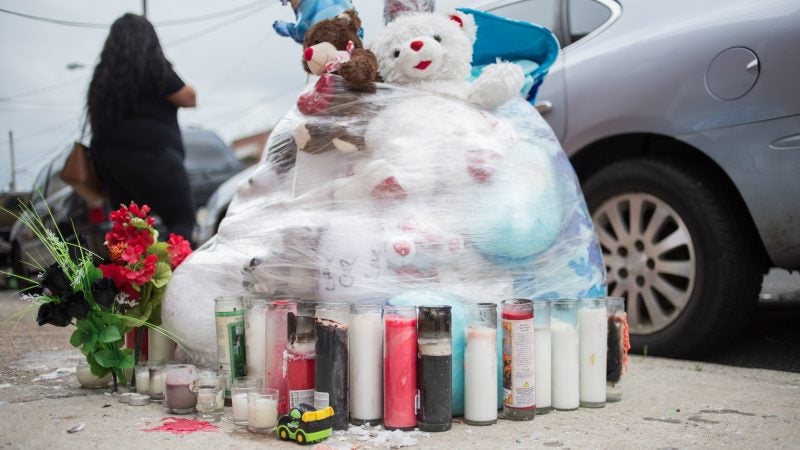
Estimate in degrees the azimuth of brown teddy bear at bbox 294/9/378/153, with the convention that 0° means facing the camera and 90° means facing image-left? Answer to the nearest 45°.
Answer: approximately 45°

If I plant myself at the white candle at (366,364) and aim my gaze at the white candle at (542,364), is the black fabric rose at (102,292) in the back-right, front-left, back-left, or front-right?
back-left

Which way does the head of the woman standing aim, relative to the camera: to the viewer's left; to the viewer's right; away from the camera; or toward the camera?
away from the camera

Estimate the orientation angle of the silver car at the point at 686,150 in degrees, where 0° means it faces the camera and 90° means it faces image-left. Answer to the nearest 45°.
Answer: approximately 135°

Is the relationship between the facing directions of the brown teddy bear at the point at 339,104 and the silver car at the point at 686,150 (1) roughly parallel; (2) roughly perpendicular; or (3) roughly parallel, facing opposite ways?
roughly perpendicular

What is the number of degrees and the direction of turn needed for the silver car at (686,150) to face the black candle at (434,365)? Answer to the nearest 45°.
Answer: approximately 90° to its left

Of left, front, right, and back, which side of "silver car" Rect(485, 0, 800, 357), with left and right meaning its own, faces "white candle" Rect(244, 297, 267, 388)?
left
